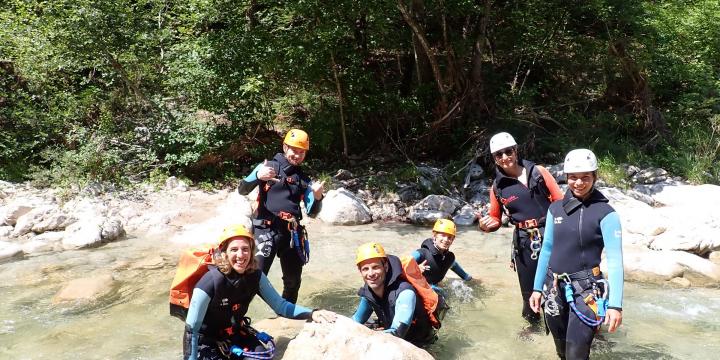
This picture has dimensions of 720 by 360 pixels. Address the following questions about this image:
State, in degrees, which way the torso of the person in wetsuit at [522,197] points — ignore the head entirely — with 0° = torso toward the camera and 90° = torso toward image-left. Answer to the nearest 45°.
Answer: approximately 0°

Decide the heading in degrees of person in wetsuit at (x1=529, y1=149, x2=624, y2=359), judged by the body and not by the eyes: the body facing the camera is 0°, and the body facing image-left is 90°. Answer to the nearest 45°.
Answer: approximately 0°

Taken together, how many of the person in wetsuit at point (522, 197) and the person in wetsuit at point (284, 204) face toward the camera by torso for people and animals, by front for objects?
2

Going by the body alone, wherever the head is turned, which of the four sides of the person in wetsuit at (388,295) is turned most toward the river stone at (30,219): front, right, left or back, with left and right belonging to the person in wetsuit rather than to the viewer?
right

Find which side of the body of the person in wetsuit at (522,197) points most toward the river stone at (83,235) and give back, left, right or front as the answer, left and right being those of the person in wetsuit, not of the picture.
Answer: right

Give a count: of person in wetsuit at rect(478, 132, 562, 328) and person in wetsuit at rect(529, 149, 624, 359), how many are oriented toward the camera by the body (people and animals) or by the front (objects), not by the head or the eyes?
2
